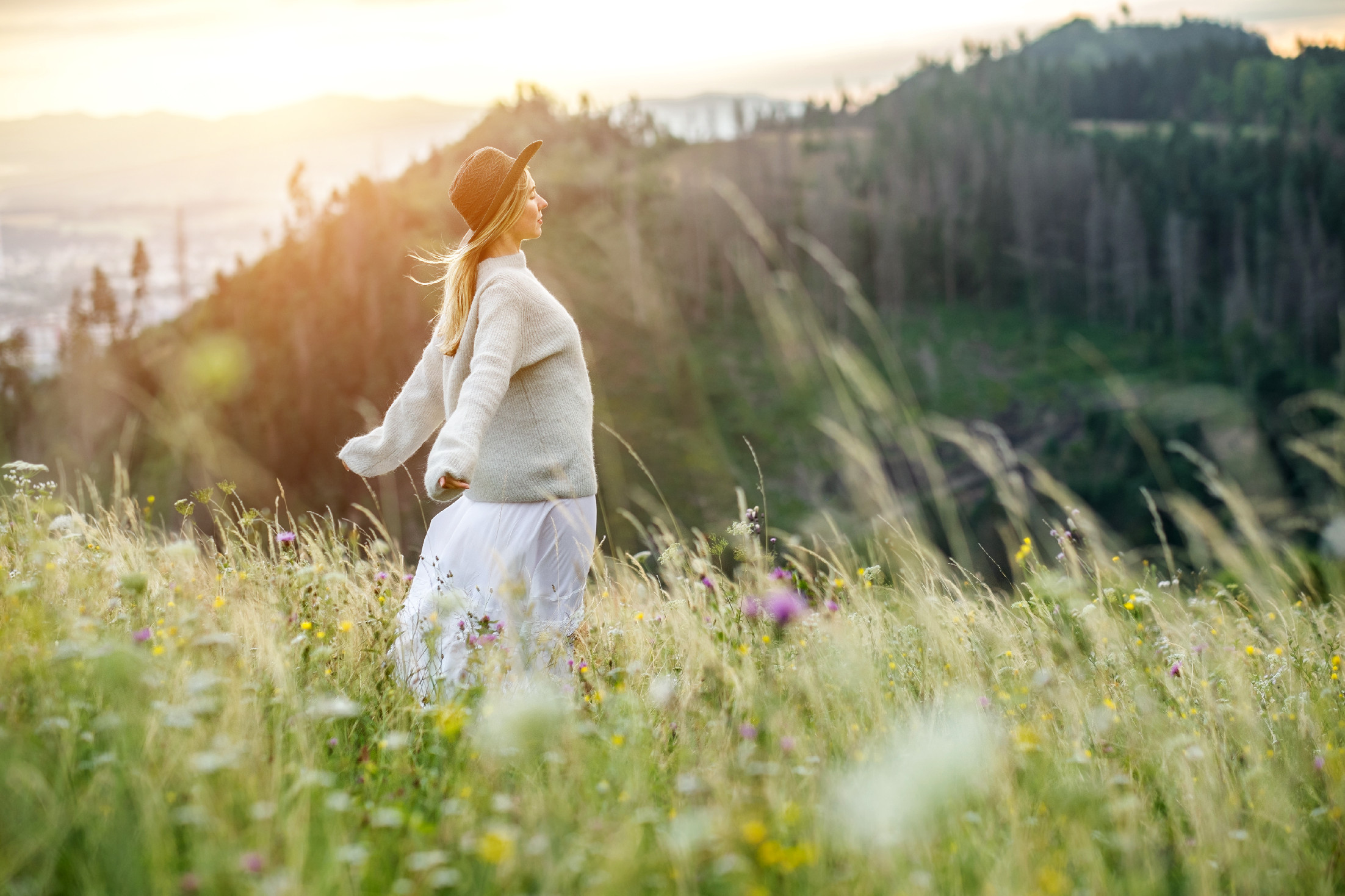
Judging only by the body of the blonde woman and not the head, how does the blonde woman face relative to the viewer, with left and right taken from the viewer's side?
facing to the right of the viewer

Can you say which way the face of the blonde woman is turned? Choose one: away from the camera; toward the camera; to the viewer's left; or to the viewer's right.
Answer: to the viewer's right

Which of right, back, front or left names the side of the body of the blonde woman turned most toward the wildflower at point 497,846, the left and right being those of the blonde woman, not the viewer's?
right
